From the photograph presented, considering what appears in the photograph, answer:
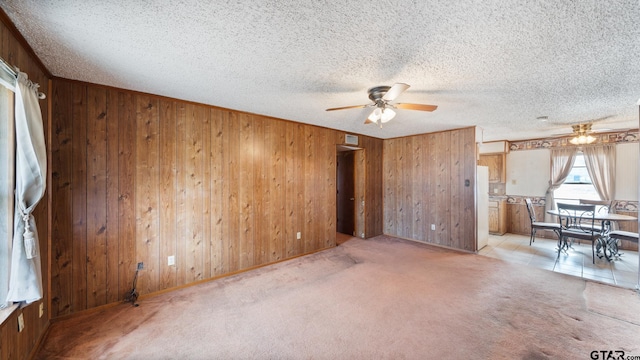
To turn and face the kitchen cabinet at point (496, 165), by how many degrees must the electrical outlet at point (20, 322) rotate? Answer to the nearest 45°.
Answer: approximately 45° to its left

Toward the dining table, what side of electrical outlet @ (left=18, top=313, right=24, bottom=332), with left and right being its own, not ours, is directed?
front

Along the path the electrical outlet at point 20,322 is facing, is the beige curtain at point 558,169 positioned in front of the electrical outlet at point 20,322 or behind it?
in front

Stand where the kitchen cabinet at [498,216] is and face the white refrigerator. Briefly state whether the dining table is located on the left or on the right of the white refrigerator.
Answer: left

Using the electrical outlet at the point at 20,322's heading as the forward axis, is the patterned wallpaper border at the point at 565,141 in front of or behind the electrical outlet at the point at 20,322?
in front

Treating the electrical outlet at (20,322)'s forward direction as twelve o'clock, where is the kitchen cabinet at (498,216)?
The kitchen cabinet is roughly at 11 o'clock from the electrical outlet.

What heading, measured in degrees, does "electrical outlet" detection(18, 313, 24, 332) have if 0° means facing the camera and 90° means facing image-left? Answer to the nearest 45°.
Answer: approximately 315°

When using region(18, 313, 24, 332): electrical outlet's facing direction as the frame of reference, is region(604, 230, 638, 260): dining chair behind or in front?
in front
